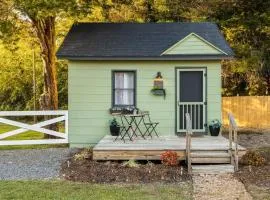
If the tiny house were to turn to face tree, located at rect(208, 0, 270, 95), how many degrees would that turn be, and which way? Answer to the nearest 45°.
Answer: approximately 135° to its left

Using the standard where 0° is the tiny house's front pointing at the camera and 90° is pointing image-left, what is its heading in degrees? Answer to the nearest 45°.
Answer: approximately 0°

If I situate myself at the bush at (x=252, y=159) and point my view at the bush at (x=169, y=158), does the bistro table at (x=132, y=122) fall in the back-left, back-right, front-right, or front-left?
front-right

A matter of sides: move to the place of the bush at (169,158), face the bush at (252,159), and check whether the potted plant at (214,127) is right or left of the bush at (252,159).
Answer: left

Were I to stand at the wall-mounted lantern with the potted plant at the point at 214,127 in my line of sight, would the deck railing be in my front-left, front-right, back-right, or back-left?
front-right

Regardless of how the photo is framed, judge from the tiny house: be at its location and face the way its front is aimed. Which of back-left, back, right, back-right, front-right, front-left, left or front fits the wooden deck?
front

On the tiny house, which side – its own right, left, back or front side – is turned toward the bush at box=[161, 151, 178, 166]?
front
